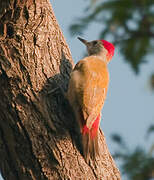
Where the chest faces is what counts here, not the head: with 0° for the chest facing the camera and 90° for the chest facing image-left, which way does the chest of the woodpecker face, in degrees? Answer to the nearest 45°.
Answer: approximately 135°
